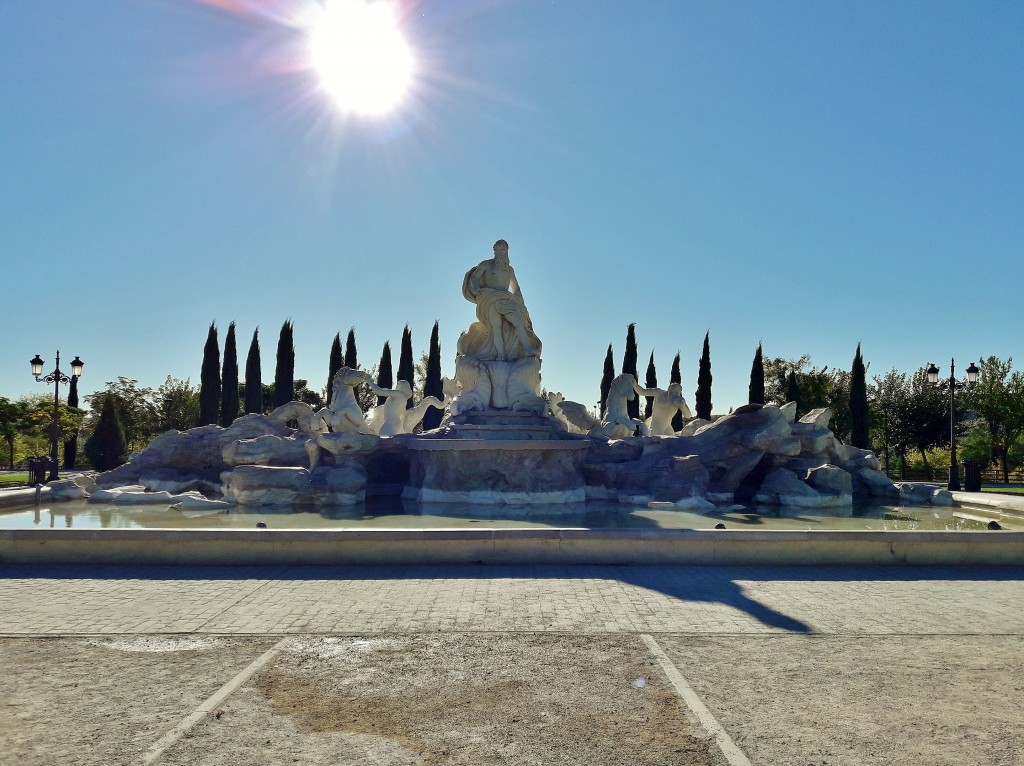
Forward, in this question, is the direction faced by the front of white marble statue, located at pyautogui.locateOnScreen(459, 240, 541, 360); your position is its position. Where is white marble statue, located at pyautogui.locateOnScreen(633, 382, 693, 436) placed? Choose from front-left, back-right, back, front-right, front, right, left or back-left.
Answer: back-left

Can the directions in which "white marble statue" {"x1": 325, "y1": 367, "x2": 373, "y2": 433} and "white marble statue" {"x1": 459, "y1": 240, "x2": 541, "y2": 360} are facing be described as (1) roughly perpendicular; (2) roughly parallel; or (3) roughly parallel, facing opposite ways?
roughly perpendicular

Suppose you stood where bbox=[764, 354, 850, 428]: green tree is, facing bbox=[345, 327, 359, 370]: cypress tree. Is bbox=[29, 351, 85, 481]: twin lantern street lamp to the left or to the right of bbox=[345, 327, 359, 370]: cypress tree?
left

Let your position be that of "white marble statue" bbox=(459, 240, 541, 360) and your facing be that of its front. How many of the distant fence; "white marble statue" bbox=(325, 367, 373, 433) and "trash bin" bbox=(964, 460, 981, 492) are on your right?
1

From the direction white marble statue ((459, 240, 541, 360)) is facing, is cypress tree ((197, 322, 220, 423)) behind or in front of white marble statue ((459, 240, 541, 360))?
behind
